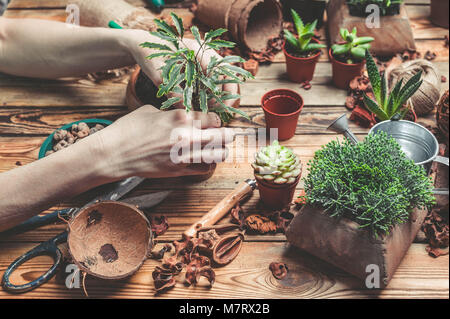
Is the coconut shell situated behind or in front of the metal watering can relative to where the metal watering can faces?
in front

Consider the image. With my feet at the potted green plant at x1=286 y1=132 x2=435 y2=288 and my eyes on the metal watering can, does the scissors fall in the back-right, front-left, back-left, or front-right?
back-left

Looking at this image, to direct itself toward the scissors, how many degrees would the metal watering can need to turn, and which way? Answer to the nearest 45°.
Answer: approximately 45° to its left

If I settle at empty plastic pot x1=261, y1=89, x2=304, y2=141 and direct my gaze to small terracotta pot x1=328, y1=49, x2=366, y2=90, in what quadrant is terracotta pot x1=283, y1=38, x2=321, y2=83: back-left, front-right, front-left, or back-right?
front-left

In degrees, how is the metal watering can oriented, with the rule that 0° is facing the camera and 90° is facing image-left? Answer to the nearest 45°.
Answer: approximately 90°

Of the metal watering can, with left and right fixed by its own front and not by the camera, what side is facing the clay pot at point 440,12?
right
